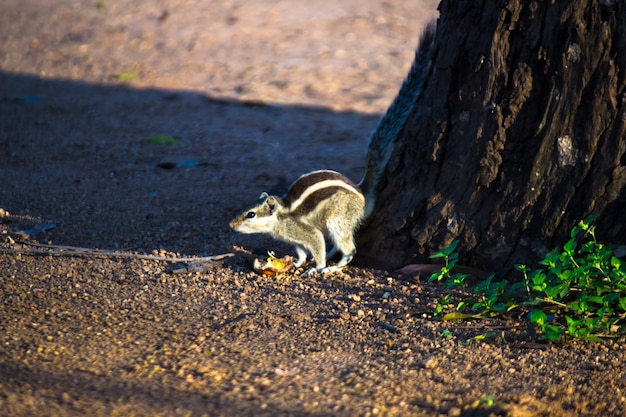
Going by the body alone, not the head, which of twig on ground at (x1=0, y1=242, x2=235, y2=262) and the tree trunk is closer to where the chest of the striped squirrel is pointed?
the twig on ground

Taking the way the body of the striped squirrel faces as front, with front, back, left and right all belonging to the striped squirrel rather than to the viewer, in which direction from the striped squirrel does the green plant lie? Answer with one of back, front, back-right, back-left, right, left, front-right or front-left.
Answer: back-left

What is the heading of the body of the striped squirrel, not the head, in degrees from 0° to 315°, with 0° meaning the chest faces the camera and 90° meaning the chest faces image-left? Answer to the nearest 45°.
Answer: approximately 90°

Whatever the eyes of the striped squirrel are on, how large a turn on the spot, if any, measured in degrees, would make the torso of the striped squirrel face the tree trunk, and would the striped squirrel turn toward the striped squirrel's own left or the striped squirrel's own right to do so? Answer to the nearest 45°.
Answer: approximately 135° to the striped squirrel's own left

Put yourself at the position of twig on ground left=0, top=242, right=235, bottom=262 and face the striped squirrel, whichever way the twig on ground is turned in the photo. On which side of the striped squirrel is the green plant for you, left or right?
right

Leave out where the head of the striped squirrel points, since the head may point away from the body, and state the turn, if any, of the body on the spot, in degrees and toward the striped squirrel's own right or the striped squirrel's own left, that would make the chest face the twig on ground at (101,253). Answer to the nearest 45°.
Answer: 0° — it already faces it

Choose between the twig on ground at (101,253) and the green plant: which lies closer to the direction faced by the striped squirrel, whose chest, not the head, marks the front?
the twig on ground
